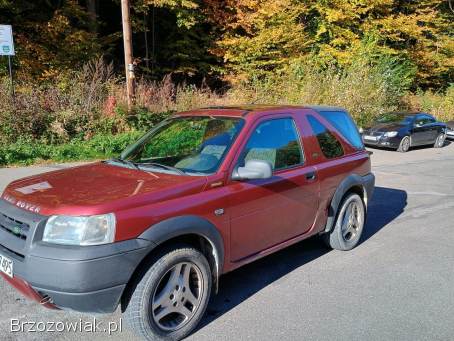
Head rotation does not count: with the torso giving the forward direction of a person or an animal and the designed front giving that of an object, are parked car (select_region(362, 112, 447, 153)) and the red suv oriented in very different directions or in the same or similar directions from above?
same or similar directions

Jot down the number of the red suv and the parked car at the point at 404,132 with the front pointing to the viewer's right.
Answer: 0

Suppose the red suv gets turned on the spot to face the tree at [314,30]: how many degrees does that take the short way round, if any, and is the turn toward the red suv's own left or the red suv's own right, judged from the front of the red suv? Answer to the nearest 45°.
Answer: approximately 135° to the red suv's own right

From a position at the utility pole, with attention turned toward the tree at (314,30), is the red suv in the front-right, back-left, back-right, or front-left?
back-right

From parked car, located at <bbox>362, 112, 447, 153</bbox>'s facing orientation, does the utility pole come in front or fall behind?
in front

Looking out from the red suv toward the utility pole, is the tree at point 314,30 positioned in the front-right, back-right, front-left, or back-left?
front-right

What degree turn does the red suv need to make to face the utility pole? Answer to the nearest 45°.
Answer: approximately 135° to its right

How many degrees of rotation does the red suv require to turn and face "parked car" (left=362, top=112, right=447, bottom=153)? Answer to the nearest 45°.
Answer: approximately 180°

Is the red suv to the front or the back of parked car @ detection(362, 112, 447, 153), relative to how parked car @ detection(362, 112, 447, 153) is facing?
to the front

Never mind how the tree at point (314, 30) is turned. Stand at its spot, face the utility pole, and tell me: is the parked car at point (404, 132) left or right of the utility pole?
left

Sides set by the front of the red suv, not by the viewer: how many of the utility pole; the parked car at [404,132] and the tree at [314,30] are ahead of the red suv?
0

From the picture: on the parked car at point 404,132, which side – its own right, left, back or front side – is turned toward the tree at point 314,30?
right

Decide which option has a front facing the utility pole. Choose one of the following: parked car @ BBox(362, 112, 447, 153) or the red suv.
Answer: the parked car

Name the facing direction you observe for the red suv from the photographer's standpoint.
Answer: facing the viewer and to the left of the viewer

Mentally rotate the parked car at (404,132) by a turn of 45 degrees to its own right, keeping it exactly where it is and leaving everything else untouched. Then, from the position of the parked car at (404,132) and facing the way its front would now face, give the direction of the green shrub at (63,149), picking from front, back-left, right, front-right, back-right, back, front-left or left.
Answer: front-left
